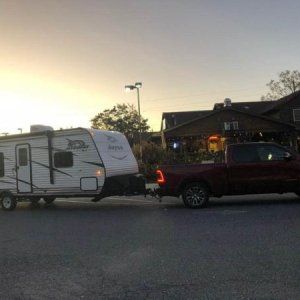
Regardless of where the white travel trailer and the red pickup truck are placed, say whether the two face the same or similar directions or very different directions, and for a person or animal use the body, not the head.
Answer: same or similar directions

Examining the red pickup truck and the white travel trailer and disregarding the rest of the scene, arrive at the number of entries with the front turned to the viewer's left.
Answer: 0

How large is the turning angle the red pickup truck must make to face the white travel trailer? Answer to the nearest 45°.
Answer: approximately 180°

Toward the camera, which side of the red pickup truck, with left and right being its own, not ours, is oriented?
right

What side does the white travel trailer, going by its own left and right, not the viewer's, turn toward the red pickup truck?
front
